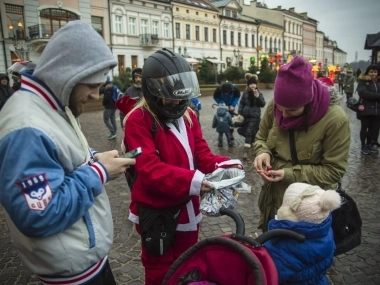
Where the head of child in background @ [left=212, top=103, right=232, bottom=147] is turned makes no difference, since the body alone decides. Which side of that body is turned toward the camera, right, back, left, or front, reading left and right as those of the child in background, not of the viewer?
back

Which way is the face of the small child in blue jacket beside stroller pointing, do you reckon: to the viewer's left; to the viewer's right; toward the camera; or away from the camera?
away from the camera

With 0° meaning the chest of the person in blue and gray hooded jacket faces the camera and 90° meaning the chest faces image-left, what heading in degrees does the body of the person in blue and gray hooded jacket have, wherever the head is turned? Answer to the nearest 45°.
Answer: approximately 270°

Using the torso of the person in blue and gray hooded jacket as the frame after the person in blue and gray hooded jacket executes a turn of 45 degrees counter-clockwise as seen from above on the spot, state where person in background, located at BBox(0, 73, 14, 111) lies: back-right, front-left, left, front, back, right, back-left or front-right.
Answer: front-left

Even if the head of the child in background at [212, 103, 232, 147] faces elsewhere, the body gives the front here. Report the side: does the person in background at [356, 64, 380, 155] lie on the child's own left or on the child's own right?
on the child's own right

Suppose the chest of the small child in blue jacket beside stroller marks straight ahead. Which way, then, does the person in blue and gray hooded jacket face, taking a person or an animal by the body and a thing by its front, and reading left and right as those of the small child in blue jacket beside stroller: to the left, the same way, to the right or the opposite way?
to the right

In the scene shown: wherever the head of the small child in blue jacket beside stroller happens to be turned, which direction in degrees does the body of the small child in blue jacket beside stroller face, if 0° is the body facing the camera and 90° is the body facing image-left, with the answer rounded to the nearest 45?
approximately 135°

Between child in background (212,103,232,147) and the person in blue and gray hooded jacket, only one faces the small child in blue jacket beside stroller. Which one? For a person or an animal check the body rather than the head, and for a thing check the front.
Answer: the person in blue and gray hooded jacket

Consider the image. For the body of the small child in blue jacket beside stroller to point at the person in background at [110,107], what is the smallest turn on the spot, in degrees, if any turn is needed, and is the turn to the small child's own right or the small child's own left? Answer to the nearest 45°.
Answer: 0° — they already face them
